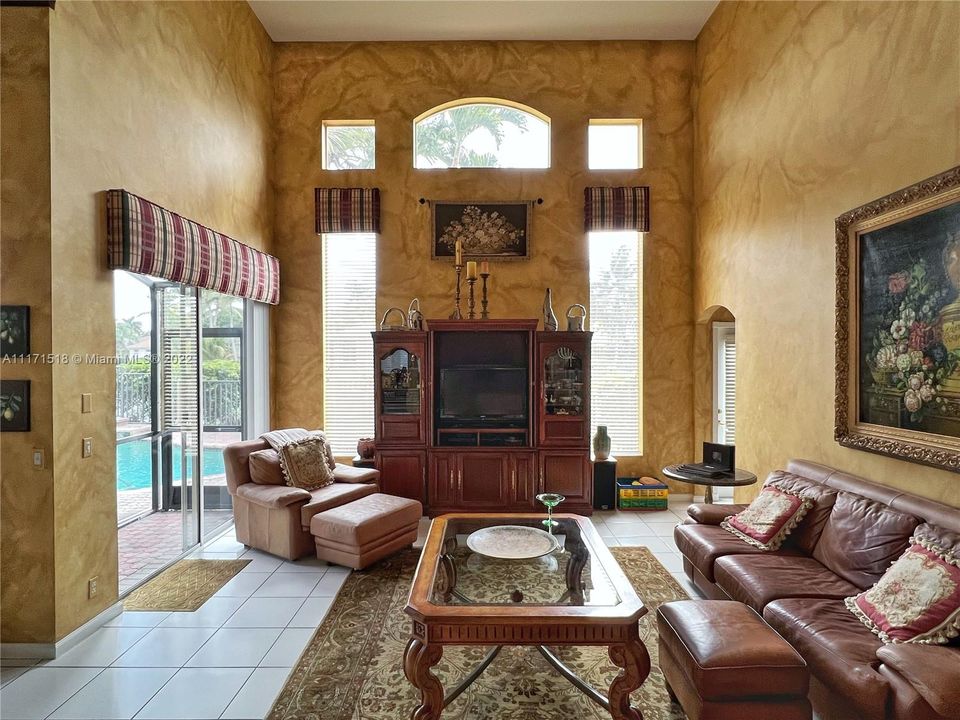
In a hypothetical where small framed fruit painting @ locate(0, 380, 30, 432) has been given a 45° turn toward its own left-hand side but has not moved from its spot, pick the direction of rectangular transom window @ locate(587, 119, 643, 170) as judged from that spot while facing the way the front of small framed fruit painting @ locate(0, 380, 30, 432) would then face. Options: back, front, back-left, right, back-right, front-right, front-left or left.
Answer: front-left

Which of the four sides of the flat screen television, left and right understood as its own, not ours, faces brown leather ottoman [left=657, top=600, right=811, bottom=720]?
front

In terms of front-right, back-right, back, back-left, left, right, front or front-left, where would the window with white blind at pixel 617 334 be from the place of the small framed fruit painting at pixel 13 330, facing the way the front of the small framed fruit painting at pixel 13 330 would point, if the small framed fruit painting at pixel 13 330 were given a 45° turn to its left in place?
front-left

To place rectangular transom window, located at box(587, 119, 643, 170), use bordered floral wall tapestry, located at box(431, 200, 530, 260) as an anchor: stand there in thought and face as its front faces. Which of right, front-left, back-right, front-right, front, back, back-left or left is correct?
left

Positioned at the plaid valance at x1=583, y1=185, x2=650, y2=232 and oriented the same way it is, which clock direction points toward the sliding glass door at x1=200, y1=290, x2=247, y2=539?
The sliding glass door is roughly at 2 o'clock from the plaid valance.

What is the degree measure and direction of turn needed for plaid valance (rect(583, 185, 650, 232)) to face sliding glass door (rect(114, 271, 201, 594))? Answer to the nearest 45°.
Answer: approximately 45° to its right

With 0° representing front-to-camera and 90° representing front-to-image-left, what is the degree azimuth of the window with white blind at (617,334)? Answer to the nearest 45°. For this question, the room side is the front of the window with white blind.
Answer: approximately 0°

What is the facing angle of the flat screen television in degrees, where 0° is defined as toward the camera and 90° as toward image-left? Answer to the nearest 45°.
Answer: approximately 0°
